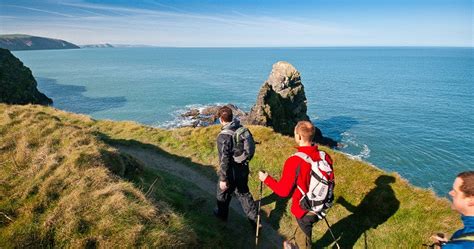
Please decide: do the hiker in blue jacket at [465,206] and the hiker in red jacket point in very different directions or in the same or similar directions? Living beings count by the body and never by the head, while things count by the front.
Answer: same or similar directions

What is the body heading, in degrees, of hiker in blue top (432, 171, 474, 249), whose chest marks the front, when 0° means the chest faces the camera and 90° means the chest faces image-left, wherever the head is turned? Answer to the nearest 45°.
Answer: approximately 90°

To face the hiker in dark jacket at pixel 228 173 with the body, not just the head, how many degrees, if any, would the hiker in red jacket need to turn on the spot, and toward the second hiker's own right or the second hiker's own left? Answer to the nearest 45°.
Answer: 0° — they already face them

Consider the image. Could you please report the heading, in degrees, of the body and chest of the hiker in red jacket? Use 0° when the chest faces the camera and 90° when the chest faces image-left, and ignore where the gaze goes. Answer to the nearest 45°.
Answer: approximately 135°
